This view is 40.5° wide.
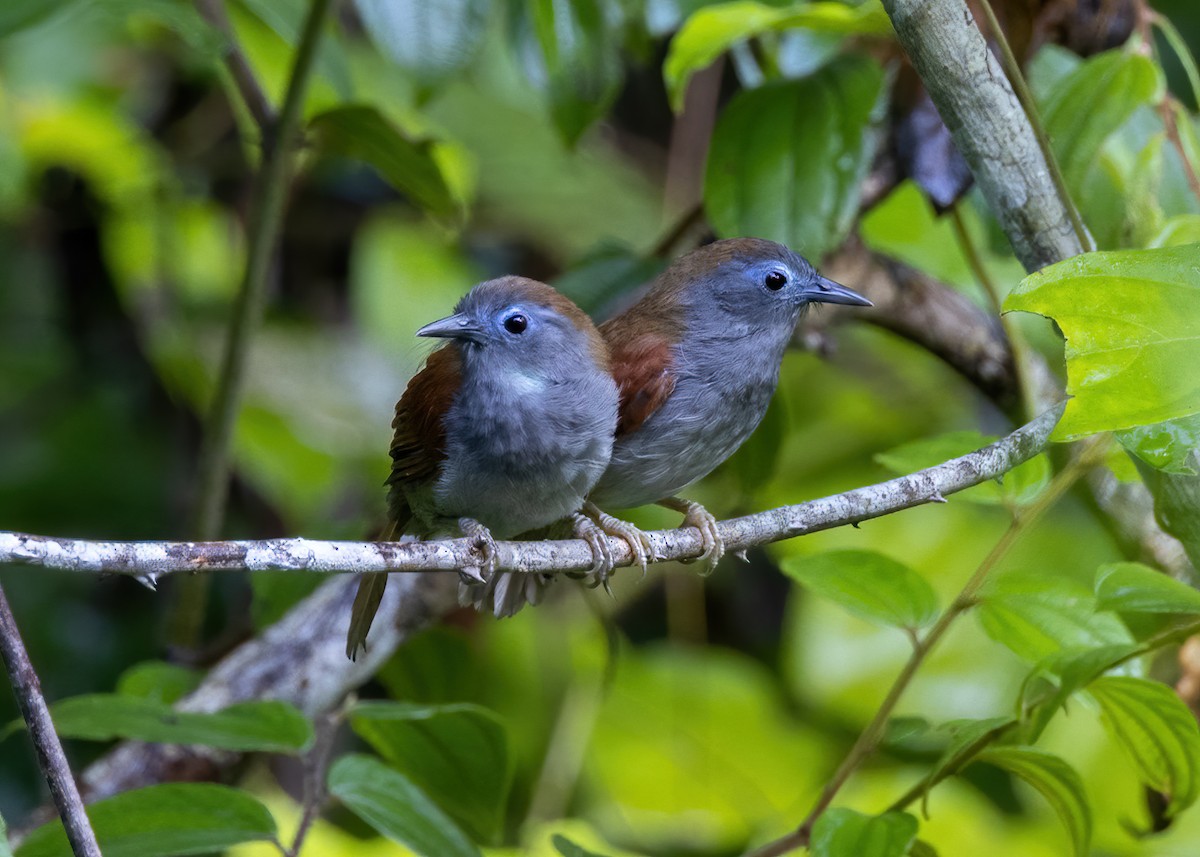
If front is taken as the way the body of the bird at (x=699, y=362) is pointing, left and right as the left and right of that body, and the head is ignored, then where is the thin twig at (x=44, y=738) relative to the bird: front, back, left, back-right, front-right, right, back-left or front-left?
back-right

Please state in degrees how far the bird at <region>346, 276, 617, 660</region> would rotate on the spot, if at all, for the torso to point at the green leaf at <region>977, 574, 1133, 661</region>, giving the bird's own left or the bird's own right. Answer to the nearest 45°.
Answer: approximately 45° to the bird's own left

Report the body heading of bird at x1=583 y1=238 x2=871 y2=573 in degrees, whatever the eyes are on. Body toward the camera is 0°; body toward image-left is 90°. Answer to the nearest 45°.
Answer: approximately 270°

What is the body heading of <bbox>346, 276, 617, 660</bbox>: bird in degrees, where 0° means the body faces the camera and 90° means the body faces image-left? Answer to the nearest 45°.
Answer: approximately 315°
